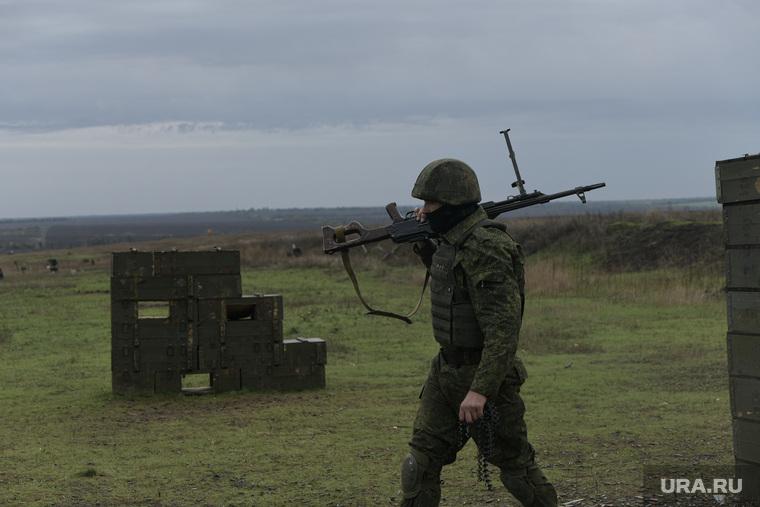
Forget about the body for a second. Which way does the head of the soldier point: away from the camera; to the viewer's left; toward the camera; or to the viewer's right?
to the viewer's left

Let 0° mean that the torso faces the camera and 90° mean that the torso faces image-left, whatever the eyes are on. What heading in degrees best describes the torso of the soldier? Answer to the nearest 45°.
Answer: approximately 90°
